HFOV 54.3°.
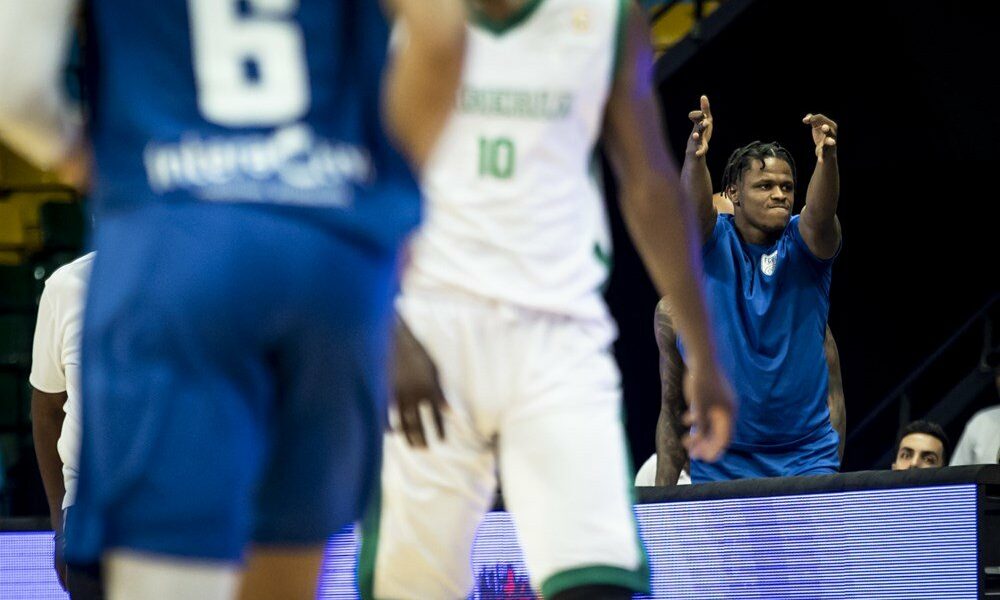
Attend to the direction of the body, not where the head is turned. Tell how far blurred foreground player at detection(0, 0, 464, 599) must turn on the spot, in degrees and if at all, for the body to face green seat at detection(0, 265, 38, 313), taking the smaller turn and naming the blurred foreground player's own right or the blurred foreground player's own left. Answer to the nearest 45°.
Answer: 0° — they already face it

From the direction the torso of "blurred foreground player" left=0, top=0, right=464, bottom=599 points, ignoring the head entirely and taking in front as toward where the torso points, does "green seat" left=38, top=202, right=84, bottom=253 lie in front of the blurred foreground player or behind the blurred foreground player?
in front

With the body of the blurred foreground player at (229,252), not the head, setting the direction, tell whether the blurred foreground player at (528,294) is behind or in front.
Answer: in front

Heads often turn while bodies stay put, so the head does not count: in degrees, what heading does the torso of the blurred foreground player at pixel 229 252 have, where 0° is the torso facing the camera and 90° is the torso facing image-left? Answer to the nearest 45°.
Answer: approximately 180°

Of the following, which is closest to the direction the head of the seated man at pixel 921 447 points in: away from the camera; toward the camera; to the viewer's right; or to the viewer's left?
toward the camera
